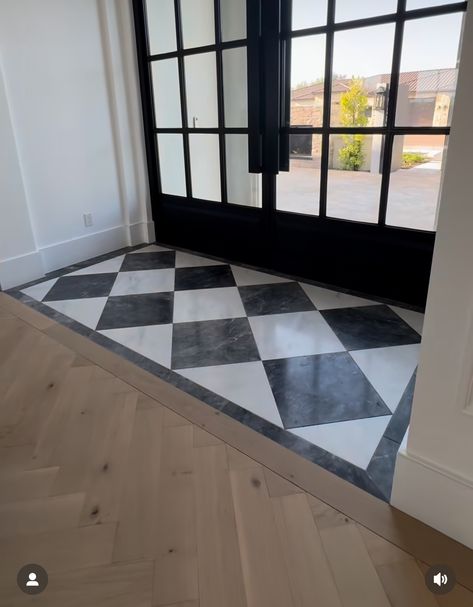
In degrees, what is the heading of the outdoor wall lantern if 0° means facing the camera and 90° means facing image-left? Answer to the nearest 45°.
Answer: approximately 45°
